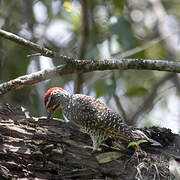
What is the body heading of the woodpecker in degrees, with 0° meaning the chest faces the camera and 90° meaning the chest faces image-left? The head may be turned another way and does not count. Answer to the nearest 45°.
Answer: approximately 90°
